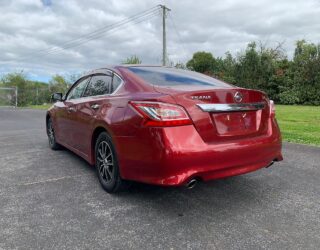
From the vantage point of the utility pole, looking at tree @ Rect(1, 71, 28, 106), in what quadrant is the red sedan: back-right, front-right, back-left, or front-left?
back-left

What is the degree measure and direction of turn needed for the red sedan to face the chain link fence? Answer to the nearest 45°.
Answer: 0° — it already faces it

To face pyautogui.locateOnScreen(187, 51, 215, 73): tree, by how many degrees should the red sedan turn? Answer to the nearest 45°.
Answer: approximately 45° to its right

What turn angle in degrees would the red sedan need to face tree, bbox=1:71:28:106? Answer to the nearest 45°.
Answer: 0° — it already faces it

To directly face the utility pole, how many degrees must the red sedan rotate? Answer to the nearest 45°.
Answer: approximately 45° to its right

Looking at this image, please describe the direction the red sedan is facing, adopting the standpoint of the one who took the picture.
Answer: facing away from the viewer and to the left of the viewer
